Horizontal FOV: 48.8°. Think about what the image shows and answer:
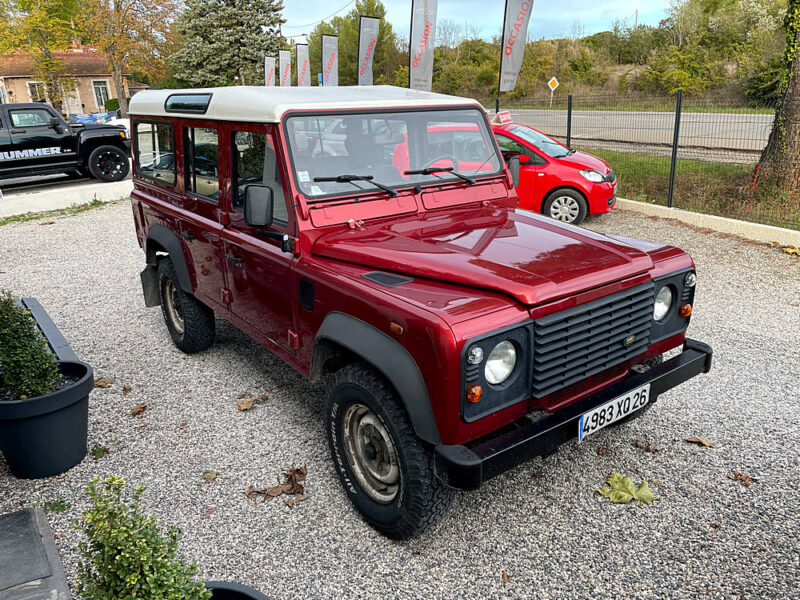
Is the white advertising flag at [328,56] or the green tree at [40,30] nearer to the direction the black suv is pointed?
the white advertising flag

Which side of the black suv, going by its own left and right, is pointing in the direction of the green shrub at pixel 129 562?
right

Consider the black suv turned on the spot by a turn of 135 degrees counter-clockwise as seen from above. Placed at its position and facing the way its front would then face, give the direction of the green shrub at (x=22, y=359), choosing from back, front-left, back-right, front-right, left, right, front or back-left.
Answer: back-left

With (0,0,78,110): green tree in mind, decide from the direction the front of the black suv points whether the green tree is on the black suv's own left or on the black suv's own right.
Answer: on the black suv's own left

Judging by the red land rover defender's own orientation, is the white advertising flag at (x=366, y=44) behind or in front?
behind

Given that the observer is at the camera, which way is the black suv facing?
facing to the right of the viewer

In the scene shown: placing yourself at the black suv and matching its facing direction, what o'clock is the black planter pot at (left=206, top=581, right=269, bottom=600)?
The black planter pot is roughly at 3 o'clock from the black suv.

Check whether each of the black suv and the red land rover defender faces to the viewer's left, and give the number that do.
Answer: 0

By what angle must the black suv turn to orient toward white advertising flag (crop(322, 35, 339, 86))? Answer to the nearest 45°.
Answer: approximately 45° to its left

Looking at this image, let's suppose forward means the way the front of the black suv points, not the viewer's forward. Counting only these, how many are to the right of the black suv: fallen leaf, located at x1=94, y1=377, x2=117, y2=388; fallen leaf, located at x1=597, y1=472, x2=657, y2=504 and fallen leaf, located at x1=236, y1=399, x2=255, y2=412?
3

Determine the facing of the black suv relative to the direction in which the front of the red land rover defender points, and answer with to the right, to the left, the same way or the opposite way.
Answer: to the left

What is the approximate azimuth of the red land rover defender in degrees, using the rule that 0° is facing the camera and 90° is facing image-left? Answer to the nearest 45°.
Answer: approximately 315°

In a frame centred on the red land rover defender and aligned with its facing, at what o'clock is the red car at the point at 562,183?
The red car is roughly at 8 o'clock from the red land rover defender.

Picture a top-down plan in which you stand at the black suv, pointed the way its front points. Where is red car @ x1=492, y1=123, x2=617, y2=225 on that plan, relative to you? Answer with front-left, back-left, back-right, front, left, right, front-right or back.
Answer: front-right

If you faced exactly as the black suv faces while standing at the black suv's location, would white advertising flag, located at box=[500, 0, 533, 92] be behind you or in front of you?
in front

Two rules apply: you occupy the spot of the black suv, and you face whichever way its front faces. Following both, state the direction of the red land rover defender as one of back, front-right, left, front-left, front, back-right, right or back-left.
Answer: right

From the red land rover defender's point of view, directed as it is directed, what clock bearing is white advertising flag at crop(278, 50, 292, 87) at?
The white advertising flag is roughly at 7 o'clock from the red land rover defender.

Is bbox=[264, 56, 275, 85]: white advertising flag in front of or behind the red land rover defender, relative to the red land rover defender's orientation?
behind
